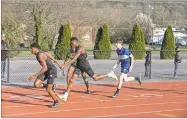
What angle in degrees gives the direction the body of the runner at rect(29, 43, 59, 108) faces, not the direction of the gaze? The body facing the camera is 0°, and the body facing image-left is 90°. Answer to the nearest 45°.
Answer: approximately 90°
